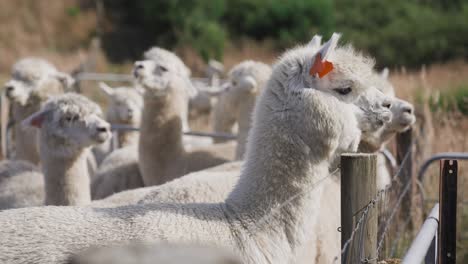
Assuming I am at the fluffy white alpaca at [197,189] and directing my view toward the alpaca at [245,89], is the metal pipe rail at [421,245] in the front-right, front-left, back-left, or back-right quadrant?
back-right

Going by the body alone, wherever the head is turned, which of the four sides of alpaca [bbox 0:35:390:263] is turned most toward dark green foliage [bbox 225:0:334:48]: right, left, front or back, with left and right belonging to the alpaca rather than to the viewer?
left

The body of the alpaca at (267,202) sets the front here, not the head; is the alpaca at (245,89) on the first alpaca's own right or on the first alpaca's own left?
on the first alpaca's own left

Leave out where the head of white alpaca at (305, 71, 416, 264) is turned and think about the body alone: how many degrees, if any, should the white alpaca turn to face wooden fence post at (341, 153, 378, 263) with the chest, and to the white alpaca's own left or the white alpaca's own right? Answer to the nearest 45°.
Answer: approximately 90° to the white alpaca's own right

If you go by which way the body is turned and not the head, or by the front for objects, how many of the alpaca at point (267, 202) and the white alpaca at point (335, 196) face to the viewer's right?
2

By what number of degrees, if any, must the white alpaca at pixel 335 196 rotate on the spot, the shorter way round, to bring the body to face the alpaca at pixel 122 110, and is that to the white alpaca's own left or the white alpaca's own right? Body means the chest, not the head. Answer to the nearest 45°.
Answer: approximately 135° to the white alpaca's own left

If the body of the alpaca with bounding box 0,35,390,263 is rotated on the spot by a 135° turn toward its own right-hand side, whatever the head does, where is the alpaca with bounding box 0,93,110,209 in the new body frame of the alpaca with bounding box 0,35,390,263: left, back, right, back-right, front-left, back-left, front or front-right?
right

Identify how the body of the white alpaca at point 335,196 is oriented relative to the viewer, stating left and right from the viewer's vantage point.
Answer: facing to the right of the viewer

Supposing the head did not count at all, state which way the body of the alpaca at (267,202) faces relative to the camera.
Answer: to the viewer's right
